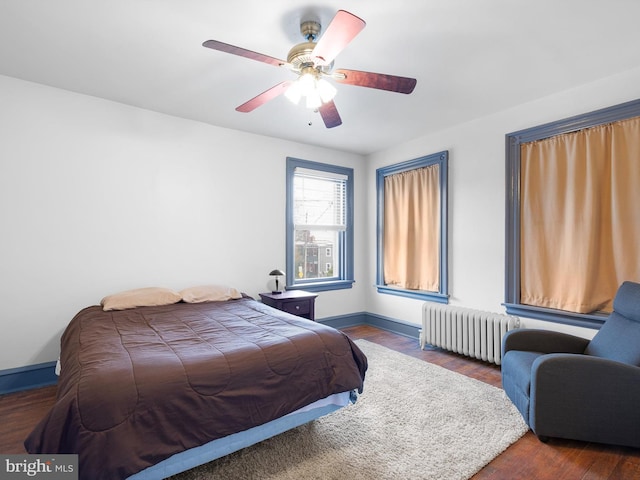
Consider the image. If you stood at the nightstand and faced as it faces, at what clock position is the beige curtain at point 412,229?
The beige curtain is roughly at 10 o'clock from the nightstand.

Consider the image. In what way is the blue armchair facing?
to the viewer's left

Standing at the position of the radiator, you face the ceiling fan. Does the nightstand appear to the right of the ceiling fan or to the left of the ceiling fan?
right

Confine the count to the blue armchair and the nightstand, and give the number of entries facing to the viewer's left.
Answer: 1

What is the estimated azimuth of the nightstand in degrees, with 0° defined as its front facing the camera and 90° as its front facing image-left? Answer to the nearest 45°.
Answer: approximately 315°

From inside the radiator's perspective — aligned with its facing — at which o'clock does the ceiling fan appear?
The ceiling fan is roughly at 11 o'clock from the radiator.
